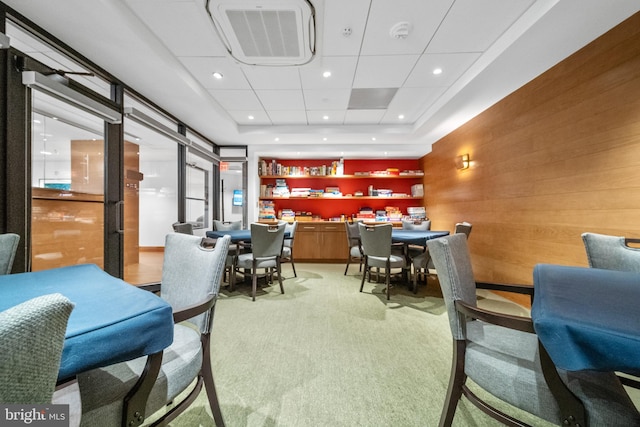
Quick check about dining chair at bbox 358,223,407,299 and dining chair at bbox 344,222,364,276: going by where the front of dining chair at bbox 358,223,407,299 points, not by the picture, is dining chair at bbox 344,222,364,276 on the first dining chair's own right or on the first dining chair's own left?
on the first dining chair's own left

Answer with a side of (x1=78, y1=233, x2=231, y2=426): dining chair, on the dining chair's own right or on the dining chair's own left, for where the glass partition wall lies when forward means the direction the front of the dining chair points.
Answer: on the dining chair's own right

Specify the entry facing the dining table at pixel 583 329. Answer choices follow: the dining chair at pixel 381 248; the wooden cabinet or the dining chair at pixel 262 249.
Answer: the wooden cabinet

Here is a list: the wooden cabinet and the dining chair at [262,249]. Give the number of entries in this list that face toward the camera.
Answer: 1

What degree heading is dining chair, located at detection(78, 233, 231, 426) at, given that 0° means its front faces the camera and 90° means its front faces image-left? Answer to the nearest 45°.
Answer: approximately 45°

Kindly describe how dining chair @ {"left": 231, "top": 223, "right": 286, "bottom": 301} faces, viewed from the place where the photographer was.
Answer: facing away from the viewer and to the left of the viewer

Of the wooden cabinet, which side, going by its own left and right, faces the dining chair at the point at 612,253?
front

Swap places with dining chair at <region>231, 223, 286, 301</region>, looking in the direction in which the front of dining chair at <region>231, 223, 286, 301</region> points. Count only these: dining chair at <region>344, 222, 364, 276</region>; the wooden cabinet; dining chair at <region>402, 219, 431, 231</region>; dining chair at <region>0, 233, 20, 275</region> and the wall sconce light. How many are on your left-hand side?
1

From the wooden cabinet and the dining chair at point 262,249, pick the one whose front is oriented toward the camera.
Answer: the wooden cabinet

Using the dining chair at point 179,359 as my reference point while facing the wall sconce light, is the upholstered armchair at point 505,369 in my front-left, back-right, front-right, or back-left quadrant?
front-right

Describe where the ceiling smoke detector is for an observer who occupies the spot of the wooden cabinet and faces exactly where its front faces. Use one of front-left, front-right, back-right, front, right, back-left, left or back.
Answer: front

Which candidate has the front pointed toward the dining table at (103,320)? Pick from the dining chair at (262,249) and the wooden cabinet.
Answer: the wooden cabinet

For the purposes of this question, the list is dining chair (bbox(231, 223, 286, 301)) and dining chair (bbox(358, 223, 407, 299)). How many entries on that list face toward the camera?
0

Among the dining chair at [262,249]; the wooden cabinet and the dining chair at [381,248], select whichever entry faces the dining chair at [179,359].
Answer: the wooden cabinet

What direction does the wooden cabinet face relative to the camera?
toward the camera

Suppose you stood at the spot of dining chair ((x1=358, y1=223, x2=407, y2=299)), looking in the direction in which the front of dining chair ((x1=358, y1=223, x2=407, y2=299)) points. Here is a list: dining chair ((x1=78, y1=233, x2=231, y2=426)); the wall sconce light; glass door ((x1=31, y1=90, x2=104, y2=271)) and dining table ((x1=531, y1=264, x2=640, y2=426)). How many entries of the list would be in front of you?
1

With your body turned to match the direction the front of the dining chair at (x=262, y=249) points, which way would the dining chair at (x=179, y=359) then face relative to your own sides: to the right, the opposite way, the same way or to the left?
to the left

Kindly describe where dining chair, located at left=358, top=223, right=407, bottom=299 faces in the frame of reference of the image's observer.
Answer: facing away from the viewer and to the right of the viewer

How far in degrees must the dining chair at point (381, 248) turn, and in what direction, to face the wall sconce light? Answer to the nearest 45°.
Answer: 0° — it already faces it
